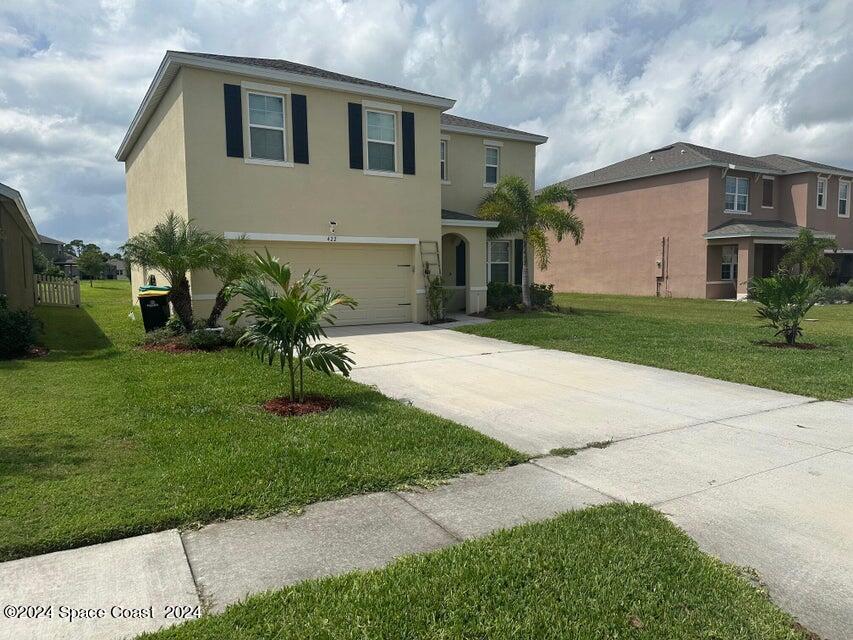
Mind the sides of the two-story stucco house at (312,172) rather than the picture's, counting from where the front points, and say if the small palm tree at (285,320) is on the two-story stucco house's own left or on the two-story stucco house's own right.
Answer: on the two-story stucco house's own right

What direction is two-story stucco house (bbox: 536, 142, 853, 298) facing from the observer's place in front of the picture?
facing the viewer and to the right of the viewer

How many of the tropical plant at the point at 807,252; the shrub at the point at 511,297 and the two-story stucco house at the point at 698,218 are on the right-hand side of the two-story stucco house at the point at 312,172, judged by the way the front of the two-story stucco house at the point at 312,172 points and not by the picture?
0

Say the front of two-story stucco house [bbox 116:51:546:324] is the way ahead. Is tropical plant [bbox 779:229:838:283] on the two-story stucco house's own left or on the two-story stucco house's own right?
on the two-story stucco house's own left

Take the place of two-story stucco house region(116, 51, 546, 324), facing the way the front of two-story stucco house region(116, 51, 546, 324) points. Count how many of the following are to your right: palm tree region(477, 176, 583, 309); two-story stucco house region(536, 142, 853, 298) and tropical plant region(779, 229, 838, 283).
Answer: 0

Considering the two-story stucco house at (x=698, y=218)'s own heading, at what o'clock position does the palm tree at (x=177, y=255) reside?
The palm tree is roughly at 2 o'clock from the two-story stucco house.

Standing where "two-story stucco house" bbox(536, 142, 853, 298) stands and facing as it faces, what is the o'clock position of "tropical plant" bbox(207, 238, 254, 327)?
The tropical plant is roughly at 2 o'clock from the two-story stucco house.

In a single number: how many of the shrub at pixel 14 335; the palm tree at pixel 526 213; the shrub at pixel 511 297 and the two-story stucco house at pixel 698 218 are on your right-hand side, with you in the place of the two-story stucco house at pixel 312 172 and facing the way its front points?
1

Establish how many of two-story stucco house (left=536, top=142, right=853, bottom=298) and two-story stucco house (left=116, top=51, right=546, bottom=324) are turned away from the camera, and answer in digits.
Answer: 0

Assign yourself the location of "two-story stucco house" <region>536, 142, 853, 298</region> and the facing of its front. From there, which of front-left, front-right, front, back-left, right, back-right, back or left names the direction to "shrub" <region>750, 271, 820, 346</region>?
front-right

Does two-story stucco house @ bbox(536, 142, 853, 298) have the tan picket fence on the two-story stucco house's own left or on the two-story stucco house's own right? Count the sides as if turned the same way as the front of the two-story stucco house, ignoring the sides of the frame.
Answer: on the two-story stucco house's own right

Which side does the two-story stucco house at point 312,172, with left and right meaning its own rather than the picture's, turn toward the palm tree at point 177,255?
right

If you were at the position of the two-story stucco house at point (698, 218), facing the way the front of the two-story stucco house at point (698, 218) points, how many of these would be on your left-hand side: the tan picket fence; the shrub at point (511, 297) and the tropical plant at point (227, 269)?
0
